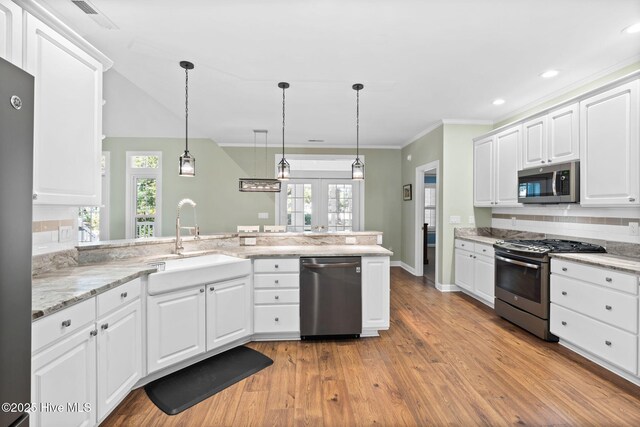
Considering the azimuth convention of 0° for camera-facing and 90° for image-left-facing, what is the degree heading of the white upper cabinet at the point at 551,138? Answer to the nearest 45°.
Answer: approximately 45°

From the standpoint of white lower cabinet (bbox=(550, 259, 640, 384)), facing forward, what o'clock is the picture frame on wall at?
The picture frame on wall is roughly at 3 o'clock from the white lower cabinet.

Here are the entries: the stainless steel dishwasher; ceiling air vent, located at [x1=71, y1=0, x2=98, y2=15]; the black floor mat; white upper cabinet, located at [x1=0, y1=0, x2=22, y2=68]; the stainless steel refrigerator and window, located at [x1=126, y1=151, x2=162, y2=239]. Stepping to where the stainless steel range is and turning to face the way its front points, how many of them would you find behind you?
0

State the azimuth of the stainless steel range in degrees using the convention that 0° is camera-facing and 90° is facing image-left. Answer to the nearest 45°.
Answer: approximately 45°

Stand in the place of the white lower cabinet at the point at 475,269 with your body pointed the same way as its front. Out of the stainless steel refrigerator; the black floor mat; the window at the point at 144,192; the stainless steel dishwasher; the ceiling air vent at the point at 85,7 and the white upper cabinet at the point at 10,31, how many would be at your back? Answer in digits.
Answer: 0

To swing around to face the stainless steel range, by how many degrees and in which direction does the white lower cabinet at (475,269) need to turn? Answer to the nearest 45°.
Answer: approximately 90° to its left

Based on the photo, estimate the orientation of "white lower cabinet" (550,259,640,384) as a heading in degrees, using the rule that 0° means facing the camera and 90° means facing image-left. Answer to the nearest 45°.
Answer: approximately 45°

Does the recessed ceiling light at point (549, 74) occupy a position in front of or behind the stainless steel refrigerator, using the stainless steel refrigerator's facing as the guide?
in front

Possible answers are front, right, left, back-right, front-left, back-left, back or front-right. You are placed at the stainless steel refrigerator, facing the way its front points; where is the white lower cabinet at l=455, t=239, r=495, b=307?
front-left

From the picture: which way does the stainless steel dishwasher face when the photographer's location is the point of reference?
facing the viewer

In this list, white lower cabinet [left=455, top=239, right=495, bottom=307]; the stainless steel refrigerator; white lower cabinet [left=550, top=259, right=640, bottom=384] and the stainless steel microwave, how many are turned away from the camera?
0

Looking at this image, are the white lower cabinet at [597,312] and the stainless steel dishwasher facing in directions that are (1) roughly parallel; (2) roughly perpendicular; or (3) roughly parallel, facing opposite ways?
roughly perpendicular

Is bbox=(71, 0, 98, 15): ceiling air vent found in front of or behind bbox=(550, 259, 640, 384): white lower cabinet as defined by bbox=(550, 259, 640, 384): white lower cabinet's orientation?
in front

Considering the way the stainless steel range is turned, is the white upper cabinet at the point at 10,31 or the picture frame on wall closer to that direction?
the white upper cabinet

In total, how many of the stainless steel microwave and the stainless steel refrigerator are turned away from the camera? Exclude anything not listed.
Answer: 0

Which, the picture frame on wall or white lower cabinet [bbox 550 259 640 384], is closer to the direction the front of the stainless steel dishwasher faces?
the white lower cabinet

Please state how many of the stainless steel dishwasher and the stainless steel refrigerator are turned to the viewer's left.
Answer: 0

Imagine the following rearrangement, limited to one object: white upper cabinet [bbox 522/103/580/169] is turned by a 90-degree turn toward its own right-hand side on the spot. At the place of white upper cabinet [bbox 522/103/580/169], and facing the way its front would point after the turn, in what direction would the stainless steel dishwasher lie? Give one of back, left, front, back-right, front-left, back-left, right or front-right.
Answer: left

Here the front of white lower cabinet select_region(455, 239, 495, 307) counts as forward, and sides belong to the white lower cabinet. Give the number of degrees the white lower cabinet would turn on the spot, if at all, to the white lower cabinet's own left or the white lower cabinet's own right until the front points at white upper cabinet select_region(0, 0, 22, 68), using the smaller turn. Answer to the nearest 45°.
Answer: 0° — it already faces it

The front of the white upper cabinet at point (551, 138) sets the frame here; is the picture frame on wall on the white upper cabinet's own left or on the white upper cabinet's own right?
on the white upper cabinet's own right

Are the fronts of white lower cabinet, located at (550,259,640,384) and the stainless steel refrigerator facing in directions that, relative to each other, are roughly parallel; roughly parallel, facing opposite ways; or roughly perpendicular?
roughly parallel, facing opposite ways
